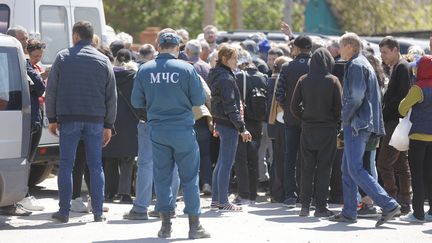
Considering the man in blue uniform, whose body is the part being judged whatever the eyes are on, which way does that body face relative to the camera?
away from the camera

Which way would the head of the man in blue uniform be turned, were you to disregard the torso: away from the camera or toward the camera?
away from the camera

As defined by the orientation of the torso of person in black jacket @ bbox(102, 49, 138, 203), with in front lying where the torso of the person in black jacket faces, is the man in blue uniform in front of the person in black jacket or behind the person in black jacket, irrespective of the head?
behind

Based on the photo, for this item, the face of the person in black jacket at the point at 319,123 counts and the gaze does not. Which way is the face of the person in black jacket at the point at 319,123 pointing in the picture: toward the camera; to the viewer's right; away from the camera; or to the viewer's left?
away from the camera

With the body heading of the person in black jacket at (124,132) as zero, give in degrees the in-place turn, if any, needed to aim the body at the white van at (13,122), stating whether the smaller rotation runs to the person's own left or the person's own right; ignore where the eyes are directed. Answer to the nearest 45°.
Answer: approximately 135° to the person's own left

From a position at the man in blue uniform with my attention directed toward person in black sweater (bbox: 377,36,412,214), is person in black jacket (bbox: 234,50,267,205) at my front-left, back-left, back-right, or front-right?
front-left

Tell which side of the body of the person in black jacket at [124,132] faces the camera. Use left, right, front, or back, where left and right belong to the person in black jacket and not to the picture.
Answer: back
